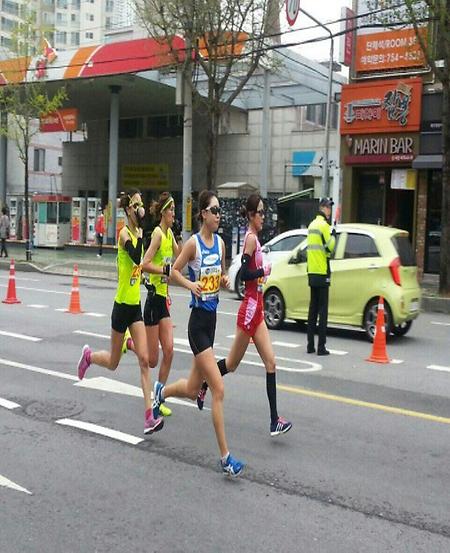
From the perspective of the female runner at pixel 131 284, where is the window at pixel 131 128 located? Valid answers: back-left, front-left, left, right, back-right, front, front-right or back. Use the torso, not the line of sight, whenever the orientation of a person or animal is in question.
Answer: back-left

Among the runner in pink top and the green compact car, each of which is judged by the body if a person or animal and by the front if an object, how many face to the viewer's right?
1

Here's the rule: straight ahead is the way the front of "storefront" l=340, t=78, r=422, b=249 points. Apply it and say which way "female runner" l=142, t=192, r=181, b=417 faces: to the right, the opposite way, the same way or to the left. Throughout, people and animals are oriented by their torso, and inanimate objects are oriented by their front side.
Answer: to the left

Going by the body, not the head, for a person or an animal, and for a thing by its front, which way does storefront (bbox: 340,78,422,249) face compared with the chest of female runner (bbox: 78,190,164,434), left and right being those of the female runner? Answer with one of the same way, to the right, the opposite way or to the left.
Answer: to the right

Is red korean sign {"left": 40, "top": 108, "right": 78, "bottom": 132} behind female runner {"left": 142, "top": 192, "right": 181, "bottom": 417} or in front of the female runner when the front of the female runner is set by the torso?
behind

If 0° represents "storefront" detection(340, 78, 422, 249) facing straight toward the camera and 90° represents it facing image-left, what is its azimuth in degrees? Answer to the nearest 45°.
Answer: approximately 45°
